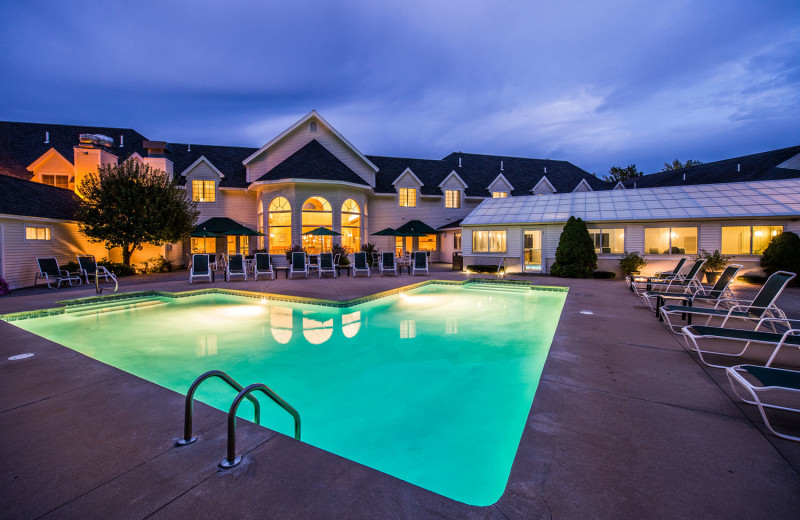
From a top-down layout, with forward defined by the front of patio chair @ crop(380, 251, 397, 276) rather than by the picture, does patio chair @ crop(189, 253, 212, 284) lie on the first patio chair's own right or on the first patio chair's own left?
on the first patio chair's own right

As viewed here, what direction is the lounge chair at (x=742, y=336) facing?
to the viewer's left

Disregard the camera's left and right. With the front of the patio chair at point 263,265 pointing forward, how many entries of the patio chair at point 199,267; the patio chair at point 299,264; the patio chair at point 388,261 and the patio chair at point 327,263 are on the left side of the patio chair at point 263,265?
3

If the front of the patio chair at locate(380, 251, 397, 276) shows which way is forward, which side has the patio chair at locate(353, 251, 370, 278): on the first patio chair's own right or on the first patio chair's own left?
on the first patio chair's own right

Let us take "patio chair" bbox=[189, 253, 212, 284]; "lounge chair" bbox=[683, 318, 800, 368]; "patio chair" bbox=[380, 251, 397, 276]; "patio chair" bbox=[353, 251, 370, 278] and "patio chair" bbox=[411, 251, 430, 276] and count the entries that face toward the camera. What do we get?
4

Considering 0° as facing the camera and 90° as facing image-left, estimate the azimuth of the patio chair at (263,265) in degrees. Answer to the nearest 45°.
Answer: approximately 0°

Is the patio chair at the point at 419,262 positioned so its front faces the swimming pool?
yes

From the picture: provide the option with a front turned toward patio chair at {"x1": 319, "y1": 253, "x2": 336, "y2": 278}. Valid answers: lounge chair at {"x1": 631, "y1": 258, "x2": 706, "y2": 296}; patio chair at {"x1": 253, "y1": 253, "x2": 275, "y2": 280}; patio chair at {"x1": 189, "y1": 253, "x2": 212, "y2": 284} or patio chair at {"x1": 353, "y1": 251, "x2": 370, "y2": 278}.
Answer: the lounge chair

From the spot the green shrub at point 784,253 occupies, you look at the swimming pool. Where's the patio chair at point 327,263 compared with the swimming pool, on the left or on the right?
right

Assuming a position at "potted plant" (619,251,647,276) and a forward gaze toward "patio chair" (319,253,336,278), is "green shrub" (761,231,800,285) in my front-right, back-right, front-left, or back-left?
back-left

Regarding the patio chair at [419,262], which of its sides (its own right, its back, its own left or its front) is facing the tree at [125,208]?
right

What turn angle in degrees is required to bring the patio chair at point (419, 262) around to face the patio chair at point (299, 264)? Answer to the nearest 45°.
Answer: approximately 90° to its right

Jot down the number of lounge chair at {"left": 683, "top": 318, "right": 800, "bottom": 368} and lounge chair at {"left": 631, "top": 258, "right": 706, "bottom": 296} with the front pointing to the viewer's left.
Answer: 2

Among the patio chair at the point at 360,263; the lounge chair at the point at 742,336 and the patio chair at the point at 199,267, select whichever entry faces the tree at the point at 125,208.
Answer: the lounge chair
